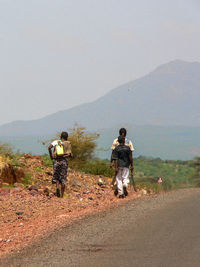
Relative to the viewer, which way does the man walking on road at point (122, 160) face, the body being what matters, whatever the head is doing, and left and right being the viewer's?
facing away from the viewer

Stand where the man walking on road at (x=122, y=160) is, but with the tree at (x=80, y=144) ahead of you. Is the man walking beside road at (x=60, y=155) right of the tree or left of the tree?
left

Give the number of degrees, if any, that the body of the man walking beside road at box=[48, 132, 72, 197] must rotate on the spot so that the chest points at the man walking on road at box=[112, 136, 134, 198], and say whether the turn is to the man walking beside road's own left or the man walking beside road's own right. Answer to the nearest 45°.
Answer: approximately 135° to the man walking beside road's own right

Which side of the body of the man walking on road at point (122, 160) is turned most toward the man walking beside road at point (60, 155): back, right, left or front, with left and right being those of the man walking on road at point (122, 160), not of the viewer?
left

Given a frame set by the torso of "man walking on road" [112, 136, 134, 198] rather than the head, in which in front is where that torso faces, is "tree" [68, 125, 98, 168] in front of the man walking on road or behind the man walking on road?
in front

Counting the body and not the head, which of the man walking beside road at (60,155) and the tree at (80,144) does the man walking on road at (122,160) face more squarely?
the tree

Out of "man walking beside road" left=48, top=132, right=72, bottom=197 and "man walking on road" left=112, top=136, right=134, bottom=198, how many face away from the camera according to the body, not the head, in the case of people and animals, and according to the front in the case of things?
2

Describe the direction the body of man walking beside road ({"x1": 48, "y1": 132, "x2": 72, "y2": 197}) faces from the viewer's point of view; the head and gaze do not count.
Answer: away from the camera

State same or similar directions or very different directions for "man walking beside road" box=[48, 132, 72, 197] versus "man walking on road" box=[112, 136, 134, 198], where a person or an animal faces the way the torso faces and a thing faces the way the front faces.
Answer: same or similar directions

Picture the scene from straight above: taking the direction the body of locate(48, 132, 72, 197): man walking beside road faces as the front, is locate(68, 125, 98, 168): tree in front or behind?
in front
